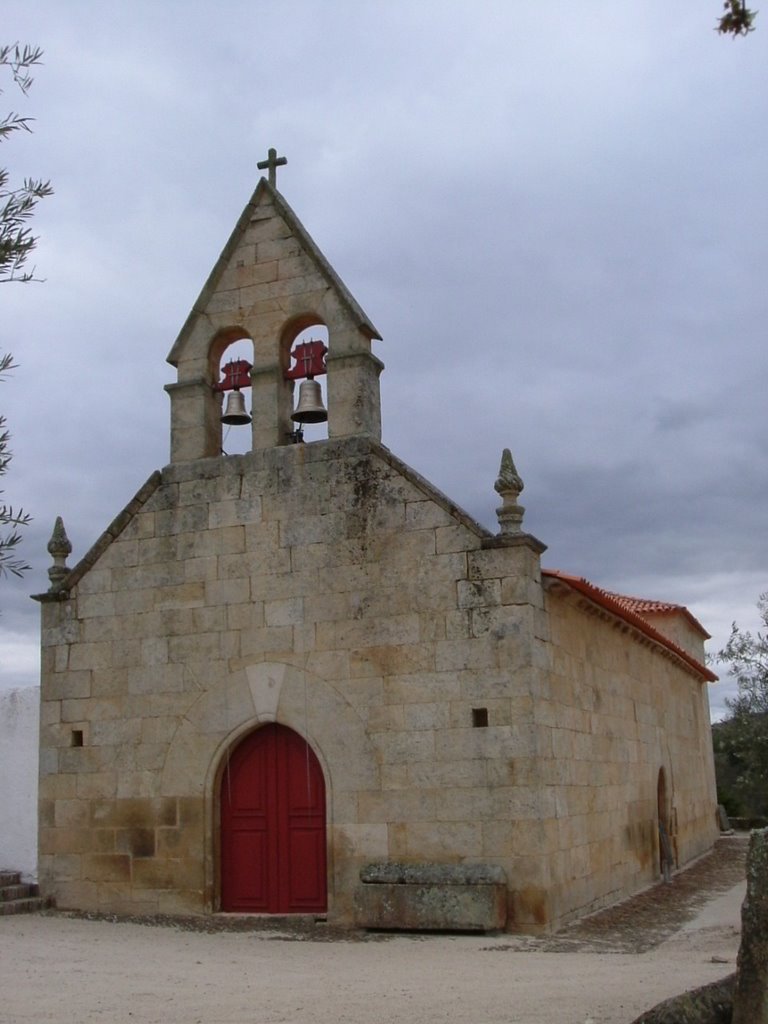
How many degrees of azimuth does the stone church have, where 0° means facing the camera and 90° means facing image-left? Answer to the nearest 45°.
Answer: approximately 45°
